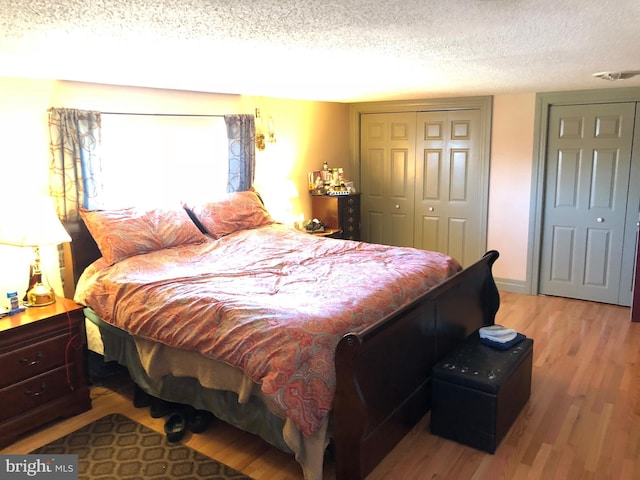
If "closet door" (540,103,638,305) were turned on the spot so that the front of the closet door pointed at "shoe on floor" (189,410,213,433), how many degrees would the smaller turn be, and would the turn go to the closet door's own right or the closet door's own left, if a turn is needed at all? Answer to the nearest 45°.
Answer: approximately 45° to the closet door's own right

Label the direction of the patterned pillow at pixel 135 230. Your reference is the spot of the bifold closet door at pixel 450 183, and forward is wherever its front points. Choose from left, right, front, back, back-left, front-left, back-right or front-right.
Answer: front-right

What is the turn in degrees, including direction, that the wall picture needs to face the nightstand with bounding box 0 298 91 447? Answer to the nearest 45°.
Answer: approximately 90° to its right

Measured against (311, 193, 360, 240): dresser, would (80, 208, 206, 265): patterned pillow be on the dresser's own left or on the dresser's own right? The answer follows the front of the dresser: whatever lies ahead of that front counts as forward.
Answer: on the dresser's own right
